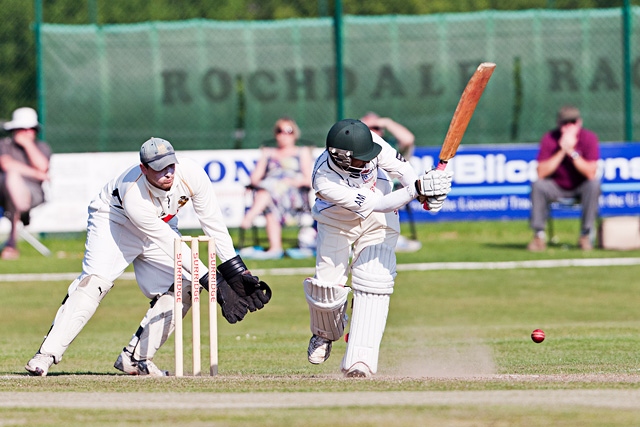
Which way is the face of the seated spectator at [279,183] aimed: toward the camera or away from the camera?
toward the camera

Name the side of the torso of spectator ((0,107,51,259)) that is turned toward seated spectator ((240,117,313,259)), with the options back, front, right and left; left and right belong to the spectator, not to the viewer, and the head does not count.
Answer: left

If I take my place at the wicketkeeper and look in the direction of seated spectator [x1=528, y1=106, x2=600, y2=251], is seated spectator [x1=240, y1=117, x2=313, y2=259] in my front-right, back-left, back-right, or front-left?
front-left

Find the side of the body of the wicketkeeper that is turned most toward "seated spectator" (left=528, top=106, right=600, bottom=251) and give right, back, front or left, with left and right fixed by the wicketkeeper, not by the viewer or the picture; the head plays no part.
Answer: left

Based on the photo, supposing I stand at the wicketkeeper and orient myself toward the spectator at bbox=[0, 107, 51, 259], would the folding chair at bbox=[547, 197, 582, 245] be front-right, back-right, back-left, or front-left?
front-right

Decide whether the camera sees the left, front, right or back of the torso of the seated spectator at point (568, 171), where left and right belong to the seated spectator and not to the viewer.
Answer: front

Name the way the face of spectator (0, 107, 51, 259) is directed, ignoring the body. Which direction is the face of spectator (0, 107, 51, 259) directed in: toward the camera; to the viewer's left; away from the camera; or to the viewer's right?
toward the camera

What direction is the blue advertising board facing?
toward the camera

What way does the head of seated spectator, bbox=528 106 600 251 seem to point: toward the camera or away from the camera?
toward the camera

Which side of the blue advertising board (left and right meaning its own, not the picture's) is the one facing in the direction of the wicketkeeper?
front

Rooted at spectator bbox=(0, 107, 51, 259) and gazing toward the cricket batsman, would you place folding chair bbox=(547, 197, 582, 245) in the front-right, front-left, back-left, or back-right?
front-left

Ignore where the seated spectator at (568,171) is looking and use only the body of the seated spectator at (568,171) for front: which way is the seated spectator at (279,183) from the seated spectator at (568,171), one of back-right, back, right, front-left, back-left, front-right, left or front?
right

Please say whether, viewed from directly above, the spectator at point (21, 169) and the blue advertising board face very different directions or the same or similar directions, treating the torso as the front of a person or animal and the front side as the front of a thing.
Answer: same or similar directions
